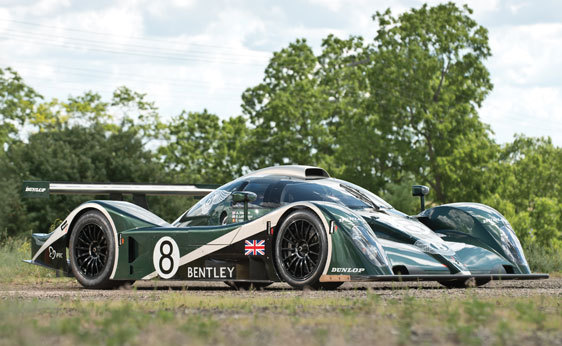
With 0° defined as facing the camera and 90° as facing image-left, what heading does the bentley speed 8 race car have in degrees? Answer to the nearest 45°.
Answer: approximately 315°
